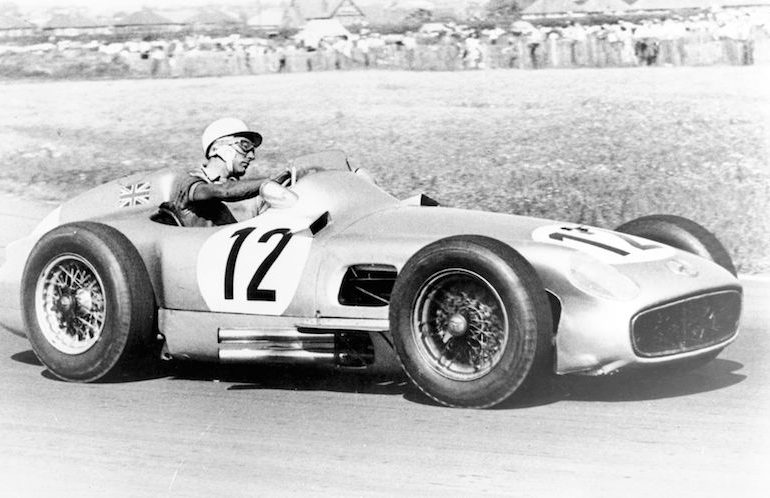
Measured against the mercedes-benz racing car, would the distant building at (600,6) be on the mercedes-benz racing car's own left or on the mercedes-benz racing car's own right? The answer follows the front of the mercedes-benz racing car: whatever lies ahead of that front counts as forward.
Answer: on the mercedes-benz racing car's own left

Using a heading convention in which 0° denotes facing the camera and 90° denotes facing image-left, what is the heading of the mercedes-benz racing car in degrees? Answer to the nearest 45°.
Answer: approximately 315°

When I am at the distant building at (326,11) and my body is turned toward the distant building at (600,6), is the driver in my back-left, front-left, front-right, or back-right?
back-right

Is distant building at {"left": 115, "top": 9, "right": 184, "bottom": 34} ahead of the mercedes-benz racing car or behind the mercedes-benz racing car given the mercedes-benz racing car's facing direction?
behind

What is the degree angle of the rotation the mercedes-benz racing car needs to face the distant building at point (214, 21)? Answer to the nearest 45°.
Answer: approximately 135° to its left

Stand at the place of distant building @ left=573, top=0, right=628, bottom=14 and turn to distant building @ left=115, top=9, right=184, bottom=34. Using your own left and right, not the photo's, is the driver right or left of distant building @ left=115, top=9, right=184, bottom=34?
left

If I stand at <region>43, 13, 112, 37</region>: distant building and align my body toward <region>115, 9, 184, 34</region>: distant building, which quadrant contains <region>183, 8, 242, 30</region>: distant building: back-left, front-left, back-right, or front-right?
front-left

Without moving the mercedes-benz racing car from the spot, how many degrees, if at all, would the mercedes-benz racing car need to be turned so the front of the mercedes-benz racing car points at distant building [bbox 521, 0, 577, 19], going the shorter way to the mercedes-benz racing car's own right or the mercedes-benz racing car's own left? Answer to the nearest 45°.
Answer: approximately 135° to the mercedes-benz racing car's own left
